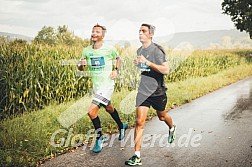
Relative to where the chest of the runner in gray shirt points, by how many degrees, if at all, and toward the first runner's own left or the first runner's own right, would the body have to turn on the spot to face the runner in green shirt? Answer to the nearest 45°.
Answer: approximately 90° to the first runner's own right

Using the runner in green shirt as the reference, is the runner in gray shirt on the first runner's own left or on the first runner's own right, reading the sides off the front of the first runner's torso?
on the first runner's own left

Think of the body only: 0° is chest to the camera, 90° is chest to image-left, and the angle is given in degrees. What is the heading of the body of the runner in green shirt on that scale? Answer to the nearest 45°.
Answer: approximately 45°

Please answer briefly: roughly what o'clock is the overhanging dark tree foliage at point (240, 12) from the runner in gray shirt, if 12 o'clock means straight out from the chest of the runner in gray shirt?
The overhanging dark tree foliage is roughly at 5 o'clock from the runner in gray shirt.

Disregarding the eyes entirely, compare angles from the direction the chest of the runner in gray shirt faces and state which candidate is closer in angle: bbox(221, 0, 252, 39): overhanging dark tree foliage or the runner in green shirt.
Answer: the runner in green shirt

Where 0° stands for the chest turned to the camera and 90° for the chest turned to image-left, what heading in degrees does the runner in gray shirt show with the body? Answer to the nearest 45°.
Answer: approximately 45°

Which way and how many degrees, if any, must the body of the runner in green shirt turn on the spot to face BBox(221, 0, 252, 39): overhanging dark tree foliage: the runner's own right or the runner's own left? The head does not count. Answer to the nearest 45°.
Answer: approximately 180°
